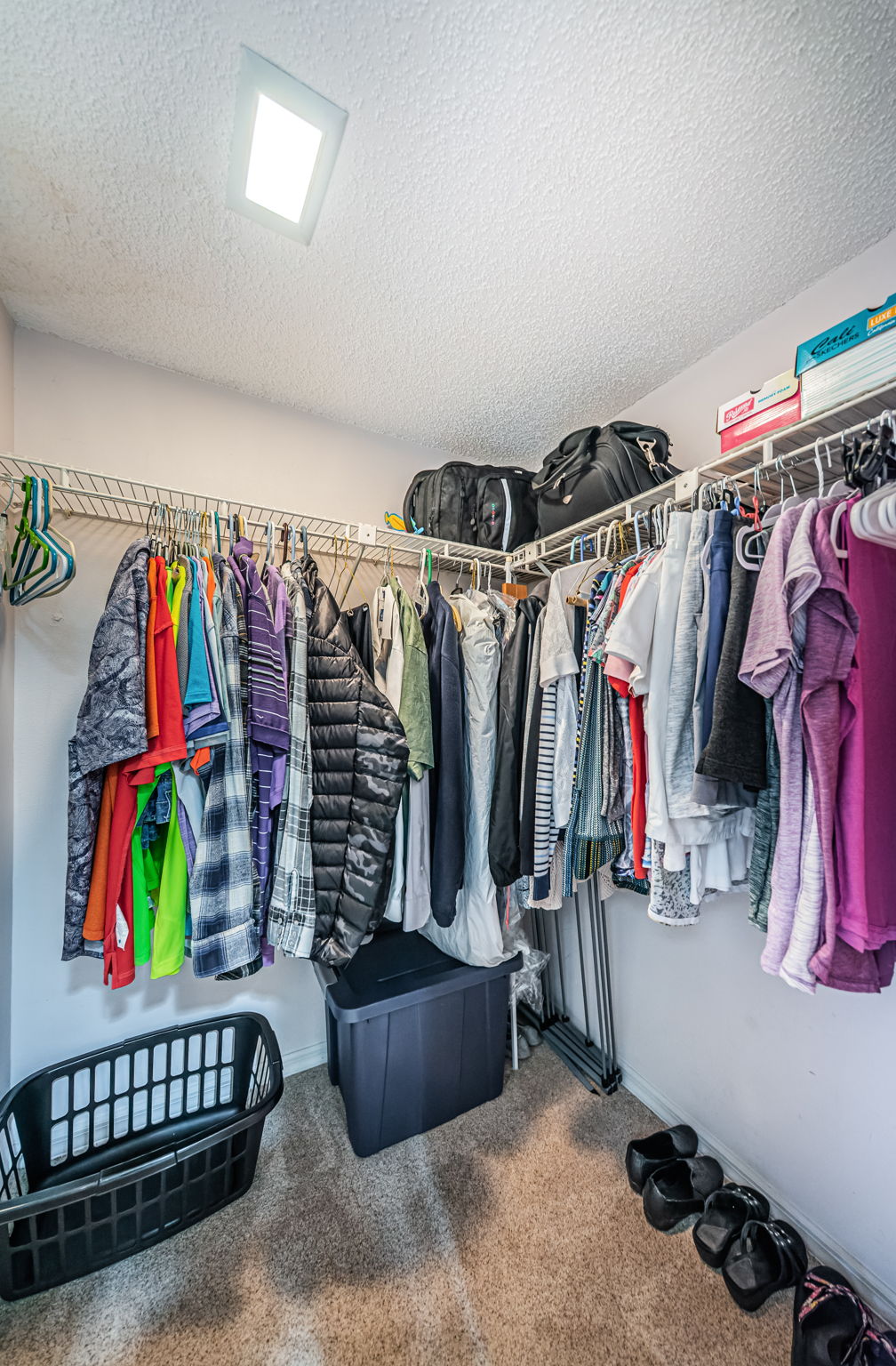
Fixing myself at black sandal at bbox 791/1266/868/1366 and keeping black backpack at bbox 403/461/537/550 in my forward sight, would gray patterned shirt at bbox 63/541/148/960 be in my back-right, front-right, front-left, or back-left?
front-left
